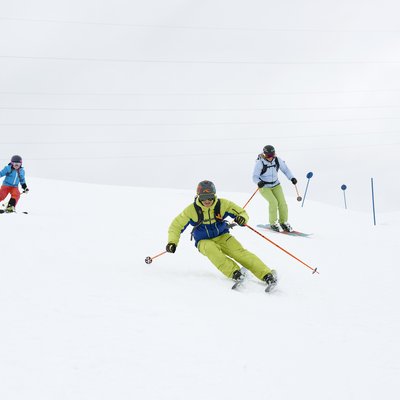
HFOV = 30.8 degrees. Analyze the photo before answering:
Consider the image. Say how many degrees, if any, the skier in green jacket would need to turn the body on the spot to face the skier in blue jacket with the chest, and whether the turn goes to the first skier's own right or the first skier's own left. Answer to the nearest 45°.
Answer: approximately 135° to the first skier's own right

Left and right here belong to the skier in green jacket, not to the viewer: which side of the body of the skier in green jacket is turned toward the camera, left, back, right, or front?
front
